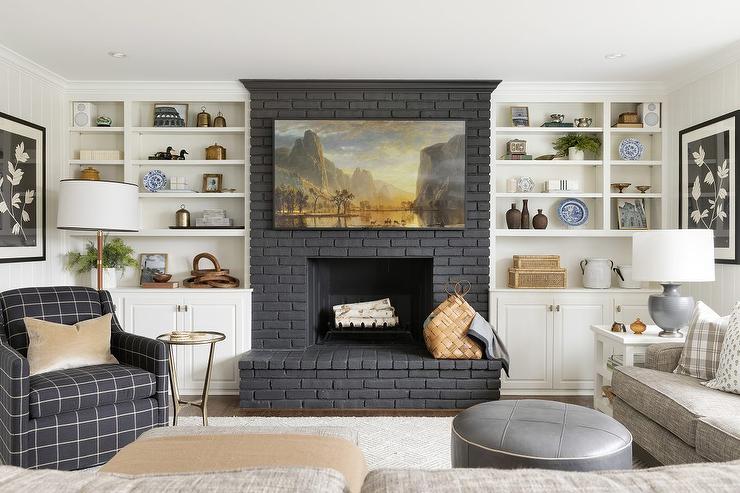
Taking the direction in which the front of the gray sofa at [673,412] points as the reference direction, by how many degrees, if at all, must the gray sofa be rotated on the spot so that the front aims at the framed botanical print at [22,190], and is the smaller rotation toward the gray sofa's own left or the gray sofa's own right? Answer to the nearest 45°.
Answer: approximately 45° to the gray sofa's own right

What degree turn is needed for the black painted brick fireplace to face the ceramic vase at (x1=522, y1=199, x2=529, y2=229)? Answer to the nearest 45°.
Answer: approximately 90° to its left

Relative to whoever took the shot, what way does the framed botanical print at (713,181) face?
facing the viewer and to the left of the viewer

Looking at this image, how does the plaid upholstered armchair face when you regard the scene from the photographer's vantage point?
facing the viewer and to the right of the viewer

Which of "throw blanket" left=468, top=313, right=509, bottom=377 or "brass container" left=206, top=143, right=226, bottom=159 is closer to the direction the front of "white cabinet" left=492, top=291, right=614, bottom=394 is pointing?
the throw blanket

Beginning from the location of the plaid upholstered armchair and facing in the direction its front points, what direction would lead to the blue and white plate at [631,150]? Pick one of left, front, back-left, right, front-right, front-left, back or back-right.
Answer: front-left

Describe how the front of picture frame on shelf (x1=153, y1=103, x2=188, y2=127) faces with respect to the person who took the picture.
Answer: facing the viewer

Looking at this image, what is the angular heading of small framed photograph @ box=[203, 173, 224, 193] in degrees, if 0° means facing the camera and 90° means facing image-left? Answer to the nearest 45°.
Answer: approximately 0°

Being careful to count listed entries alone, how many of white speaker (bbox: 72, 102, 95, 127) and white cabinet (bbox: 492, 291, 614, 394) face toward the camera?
2

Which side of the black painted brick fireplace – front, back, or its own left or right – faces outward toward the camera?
front

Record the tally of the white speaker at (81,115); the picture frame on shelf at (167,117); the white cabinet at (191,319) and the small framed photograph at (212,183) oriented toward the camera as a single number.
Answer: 4

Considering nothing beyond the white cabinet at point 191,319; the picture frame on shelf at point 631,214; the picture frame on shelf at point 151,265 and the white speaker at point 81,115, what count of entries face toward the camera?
4

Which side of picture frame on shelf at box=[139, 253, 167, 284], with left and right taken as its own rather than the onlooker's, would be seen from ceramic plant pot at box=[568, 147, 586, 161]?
left

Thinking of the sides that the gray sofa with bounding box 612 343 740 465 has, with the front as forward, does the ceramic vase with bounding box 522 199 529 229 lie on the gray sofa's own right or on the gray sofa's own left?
on the gray sofa's own right
